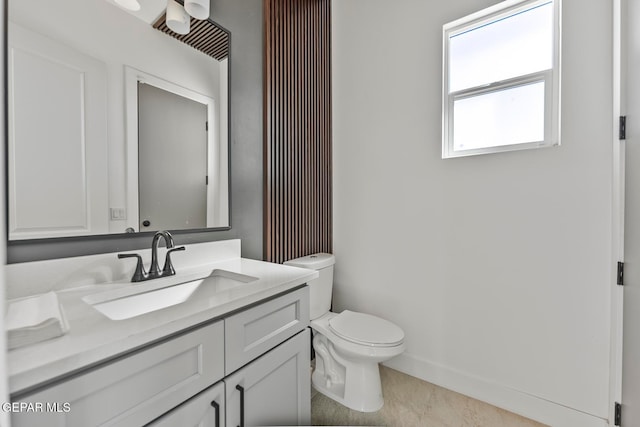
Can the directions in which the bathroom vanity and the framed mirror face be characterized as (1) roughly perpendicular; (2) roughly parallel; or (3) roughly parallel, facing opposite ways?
roughly parallel

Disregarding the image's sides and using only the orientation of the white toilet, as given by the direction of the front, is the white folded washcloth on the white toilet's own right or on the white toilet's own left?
on the white toilet's own right

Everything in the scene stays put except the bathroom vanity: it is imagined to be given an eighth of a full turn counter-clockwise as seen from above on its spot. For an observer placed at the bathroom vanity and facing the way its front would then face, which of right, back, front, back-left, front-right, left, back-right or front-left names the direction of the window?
front

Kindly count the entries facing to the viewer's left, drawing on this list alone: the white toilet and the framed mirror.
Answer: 0

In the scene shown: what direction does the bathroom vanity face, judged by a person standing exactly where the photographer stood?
facing the viewer and to the right of the viewer

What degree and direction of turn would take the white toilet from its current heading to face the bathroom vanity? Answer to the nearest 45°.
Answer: approximately 90° to its right

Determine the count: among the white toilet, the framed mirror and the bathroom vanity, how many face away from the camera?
0

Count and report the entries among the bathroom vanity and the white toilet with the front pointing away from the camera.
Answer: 0
